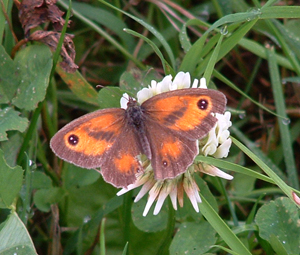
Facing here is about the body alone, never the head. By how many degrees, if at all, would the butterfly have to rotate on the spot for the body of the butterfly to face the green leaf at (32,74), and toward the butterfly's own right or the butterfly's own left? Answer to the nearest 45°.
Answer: approximately 45° to the butterfly's own left

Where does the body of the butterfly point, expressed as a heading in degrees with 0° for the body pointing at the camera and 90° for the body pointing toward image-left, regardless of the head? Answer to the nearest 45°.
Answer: approximately 180°

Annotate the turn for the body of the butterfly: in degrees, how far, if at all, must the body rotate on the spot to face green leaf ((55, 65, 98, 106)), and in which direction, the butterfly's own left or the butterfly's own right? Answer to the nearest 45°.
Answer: approximately 45° to the butterfly's own left

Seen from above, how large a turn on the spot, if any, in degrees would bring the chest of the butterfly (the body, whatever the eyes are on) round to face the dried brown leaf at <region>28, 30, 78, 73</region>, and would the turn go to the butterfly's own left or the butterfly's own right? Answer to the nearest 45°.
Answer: approximately 45° to the butterfly's own left
